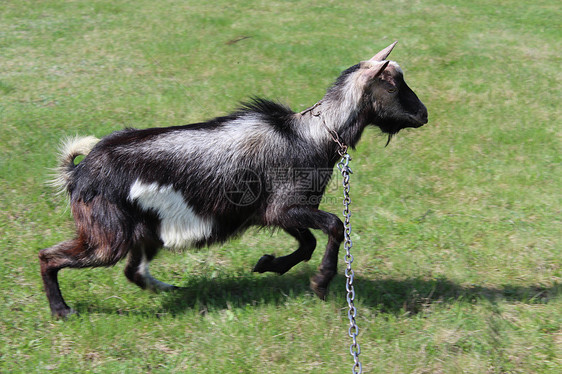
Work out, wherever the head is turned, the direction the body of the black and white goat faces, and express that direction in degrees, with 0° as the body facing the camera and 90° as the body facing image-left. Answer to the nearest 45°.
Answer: approximately 270°
